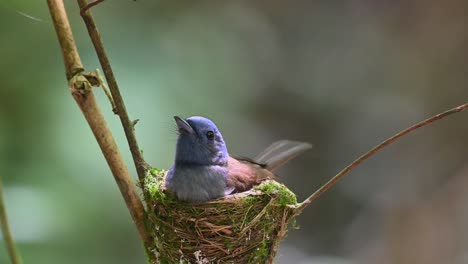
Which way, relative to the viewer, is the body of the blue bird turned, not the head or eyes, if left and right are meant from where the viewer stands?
facing the viewer and to the left of the viewer

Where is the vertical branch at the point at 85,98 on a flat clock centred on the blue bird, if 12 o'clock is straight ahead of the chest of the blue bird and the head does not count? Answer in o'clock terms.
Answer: The vertical branch is roughly at 1 o'clock from the blue bird.
